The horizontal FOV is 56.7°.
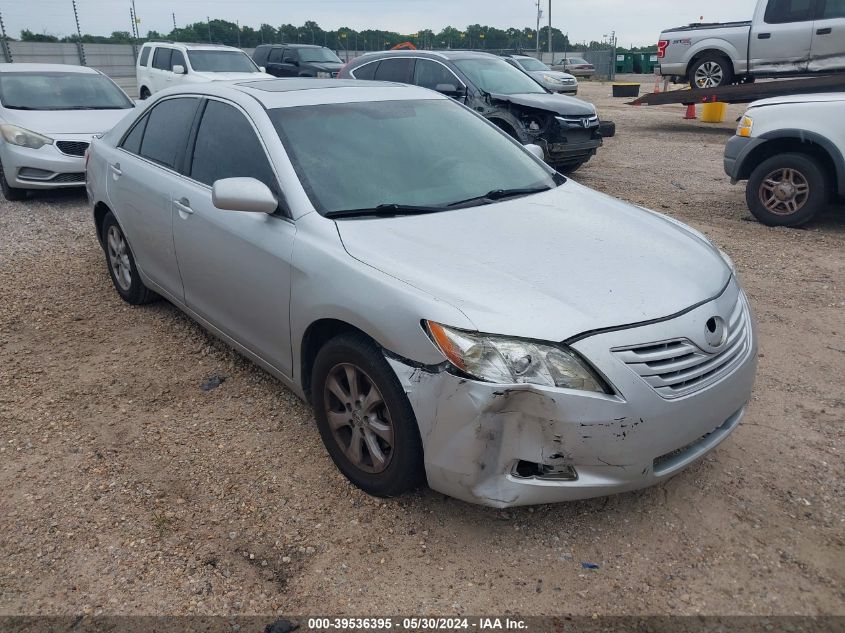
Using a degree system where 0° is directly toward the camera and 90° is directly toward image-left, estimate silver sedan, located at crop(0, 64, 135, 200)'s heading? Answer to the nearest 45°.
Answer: approximately 315°

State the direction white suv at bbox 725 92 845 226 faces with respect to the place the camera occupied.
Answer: facing to the left of the viewer

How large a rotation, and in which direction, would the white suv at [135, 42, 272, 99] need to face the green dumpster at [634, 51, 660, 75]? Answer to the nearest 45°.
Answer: approximately 90° to its left

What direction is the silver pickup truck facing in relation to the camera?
to the viewer's right

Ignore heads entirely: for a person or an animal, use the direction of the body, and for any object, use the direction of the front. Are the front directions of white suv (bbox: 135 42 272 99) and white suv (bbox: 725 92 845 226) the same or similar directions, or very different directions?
very different directions

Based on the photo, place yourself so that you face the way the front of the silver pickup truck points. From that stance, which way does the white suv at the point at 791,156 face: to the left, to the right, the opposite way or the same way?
the opposite way

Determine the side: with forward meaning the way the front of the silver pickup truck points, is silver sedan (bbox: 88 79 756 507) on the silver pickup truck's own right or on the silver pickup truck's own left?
on the silver pickup truck's own right

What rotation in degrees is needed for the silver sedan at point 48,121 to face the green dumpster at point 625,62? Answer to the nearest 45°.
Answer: approximately 90° to its left

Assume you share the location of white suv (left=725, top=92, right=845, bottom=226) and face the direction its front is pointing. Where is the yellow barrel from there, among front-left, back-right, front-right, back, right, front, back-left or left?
right

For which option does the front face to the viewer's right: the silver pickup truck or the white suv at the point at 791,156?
the silver pickup truck

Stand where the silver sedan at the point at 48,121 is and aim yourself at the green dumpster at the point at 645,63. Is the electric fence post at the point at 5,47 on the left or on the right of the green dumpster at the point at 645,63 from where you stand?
left

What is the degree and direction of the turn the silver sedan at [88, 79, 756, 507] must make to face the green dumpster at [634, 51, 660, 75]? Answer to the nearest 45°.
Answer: approximately 135° to its left
